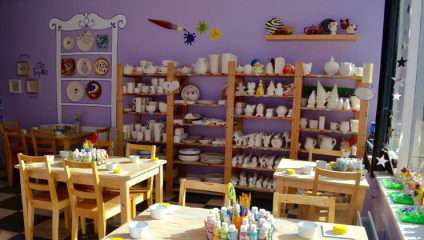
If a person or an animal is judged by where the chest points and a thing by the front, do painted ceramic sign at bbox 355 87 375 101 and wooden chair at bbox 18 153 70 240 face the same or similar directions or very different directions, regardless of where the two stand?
very different directions

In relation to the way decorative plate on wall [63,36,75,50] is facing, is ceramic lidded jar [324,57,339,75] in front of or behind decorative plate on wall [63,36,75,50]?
in front

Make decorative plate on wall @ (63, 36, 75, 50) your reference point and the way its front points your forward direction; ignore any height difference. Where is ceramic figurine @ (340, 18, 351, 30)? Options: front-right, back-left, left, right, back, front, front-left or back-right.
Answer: front-left

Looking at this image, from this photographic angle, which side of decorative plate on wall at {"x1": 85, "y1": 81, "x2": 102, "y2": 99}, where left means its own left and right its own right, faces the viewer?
front

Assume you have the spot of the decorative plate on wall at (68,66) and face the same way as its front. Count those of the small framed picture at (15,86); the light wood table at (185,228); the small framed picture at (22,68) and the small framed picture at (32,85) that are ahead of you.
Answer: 1

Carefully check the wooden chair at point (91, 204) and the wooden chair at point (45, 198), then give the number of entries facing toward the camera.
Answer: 0

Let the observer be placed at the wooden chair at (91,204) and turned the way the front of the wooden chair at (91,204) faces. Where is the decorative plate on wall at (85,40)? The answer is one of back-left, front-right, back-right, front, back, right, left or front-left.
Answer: front-left

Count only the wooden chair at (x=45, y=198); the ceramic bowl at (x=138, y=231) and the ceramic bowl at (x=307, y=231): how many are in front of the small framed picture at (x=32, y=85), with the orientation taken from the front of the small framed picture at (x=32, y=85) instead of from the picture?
3

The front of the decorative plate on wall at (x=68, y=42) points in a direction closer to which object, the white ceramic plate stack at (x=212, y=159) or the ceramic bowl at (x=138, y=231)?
the ceramic bowl

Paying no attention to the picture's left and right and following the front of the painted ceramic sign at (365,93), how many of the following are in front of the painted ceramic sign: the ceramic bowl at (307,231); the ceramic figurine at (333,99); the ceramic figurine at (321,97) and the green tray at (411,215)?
2

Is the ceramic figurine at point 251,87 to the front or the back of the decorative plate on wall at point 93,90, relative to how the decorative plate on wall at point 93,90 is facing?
to the front

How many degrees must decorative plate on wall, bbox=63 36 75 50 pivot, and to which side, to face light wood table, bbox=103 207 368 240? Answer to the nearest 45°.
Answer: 0° — it already faces it

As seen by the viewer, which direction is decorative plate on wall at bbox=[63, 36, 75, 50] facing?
toward the camera

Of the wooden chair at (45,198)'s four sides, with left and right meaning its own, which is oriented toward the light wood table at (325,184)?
right

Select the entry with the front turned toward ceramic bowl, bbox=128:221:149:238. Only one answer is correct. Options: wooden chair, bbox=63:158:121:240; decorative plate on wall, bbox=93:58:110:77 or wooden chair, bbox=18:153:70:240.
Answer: the decorative plate on wall

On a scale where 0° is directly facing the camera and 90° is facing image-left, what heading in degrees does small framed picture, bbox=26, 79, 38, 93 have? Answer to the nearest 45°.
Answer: approximately 0°

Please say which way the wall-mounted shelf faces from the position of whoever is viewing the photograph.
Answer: facing the viewer

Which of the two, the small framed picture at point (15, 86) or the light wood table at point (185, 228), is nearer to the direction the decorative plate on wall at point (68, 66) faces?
the light wood table
